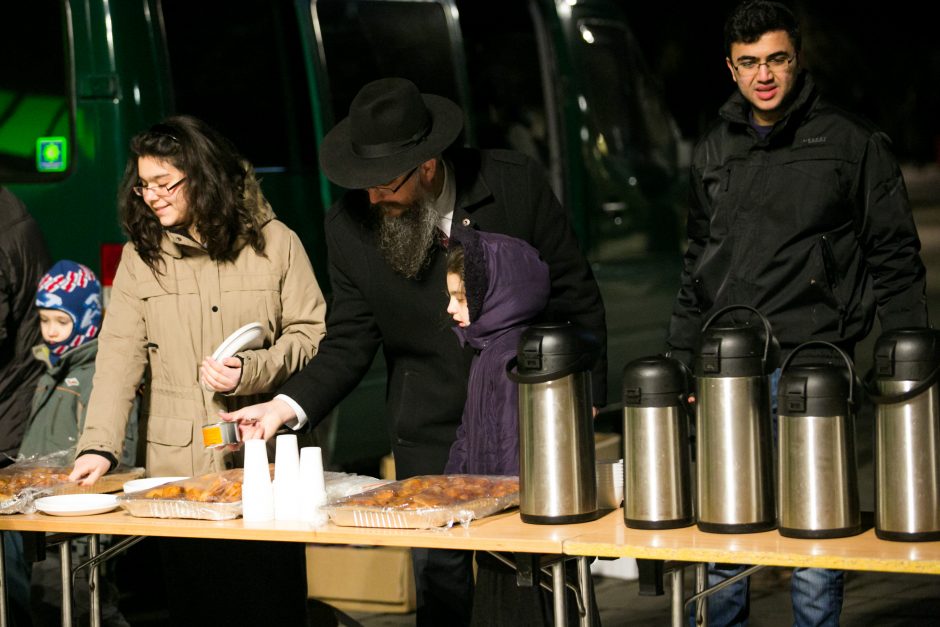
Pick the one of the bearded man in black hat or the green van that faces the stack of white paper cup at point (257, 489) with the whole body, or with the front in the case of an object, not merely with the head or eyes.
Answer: the bearded man in black hat

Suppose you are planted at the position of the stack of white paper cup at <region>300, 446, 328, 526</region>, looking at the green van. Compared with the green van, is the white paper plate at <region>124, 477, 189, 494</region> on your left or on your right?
left

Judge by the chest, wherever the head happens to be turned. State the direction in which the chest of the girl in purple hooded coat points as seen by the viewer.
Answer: to the viewer's left

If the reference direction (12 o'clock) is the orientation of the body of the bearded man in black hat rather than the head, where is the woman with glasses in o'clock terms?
The woman with glasses is roughly at 2 o'clock from the bearded man in black hat.

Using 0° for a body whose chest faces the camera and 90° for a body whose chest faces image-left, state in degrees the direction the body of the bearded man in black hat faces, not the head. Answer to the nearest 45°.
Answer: approximately 45°

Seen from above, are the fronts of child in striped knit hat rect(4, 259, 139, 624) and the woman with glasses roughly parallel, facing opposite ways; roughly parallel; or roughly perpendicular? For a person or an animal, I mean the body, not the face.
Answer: roughly parallel

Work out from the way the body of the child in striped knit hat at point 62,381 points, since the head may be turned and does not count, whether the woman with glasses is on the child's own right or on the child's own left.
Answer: on the child's own left
